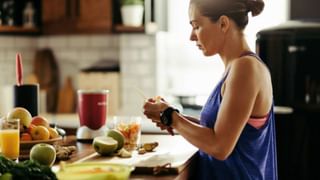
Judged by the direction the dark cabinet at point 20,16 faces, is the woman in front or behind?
in front

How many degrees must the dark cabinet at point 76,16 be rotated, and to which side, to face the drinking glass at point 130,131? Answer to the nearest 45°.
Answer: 0° — it already faces it

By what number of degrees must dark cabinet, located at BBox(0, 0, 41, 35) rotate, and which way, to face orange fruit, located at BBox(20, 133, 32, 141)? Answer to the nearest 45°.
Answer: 0° — it already faces it

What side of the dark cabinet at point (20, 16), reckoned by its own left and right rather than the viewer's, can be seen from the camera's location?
front

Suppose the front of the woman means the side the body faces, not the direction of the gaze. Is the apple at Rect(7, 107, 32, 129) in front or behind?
in front

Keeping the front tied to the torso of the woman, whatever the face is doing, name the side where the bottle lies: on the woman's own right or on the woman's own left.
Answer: on the woman's own right

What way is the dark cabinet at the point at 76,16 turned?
toward the camera

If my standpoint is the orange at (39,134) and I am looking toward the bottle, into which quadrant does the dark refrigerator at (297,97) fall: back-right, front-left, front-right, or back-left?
front-right

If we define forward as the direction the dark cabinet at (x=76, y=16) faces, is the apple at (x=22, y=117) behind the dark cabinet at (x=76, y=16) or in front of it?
in front

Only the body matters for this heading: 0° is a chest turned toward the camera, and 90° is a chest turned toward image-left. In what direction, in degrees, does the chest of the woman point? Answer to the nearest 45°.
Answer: approximately 90°

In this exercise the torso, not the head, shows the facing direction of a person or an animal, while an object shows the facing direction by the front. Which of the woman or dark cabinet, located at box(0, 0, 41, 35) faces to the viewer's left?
the woman

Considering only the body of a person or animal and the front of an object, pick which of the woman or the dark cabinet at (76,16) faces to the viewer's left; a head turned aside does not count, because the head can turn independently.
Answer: the woman

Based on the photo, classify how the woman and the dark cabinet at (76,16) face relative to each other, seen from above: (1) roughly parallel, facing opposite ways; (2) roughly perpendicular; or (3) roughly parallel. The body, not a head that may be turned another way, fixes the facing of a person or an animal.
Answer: roughly perpendicular

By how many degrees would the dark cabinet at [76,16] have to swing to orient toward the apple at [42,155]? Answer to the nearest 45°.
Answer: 0° — it already faces it

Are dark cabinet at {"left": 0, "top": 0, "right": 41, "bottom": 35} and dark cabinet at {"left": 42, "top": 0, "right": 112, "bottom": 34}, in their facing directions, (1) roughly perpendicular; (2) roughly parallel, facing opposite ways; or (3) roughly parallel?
roughly parallel

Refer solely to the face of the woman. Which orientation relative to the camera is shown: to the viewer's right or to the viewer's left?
to the viewer's left

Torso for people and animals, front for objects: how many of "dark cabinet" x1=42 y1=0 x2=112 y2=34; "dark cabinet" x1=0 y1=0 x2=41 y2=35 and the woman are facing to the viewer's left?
1
